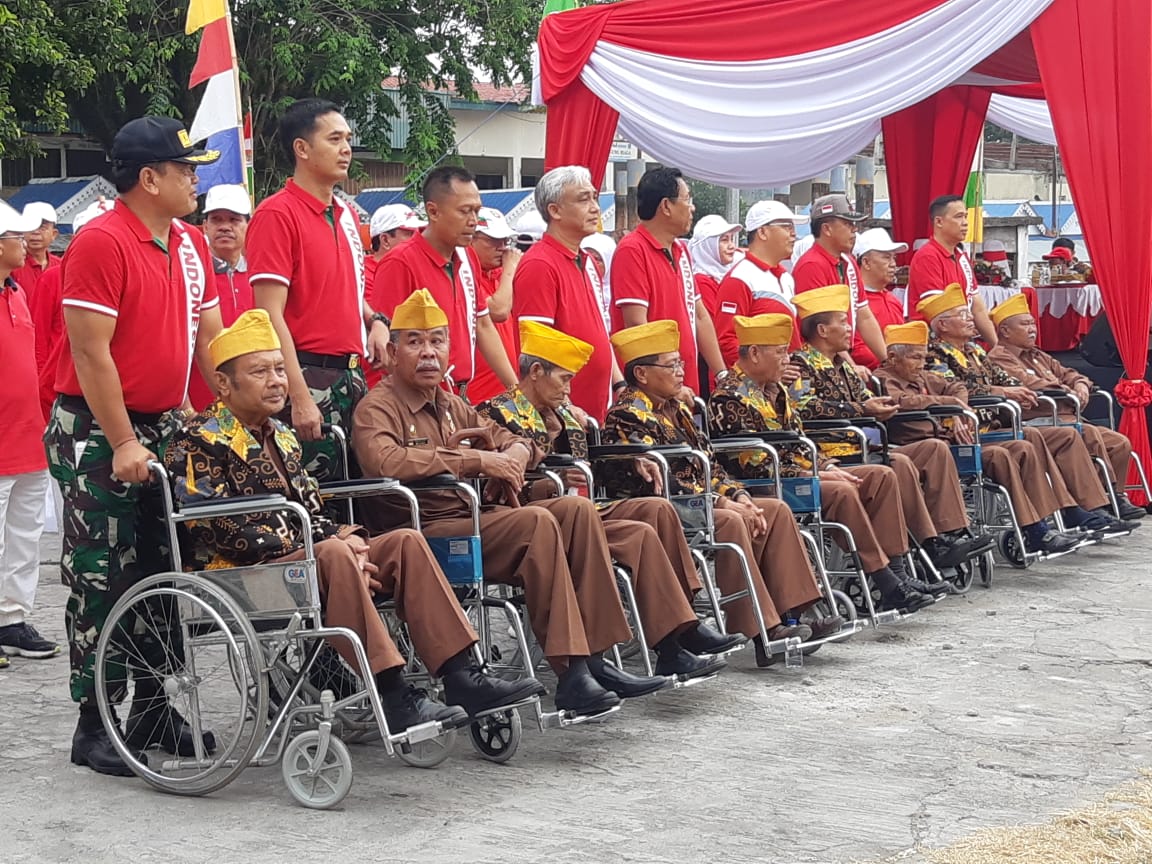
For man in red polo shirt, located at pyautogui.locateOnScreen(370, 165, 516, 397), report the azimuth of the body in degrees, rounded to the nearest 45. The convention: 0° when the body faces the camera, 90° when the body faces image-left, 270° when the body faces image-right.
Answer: approximately 315°

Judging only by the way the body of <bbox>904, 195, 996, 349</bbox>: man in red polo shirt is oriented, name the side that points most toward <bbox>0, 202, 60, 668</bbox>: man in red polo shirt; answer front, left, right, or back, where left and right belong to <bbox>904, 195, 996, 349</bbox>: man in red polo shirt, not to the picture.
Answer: right

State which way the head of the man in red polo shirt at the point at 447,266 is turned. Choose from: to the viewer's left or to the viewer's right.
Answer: to the viewer's right

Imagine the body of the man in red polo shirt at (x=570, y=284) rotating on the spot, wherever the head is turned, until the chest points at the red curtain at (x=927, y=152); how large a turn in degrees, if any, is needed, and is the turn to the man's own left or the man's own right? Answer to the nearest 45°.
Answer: approximately 90° to the man's own left

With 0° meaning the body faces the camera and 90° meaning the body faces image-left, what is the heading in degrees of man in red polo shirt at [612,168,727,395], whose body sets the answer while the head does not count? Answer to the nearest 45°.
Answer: approximately 315°

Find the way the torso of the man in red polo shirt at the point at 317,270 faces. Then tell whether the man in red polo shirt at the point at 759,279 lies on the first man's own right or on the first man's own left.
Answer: on the first man's own left

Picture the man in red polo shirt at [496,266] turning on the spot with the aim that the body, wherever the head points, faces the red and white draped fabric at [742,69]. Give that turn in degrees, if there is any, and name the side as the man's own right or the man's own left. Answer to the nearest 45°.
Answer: approximately 90° to the man's own left
